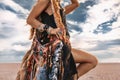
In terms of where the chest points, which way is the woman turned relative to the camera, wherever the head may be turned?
toward the camera
